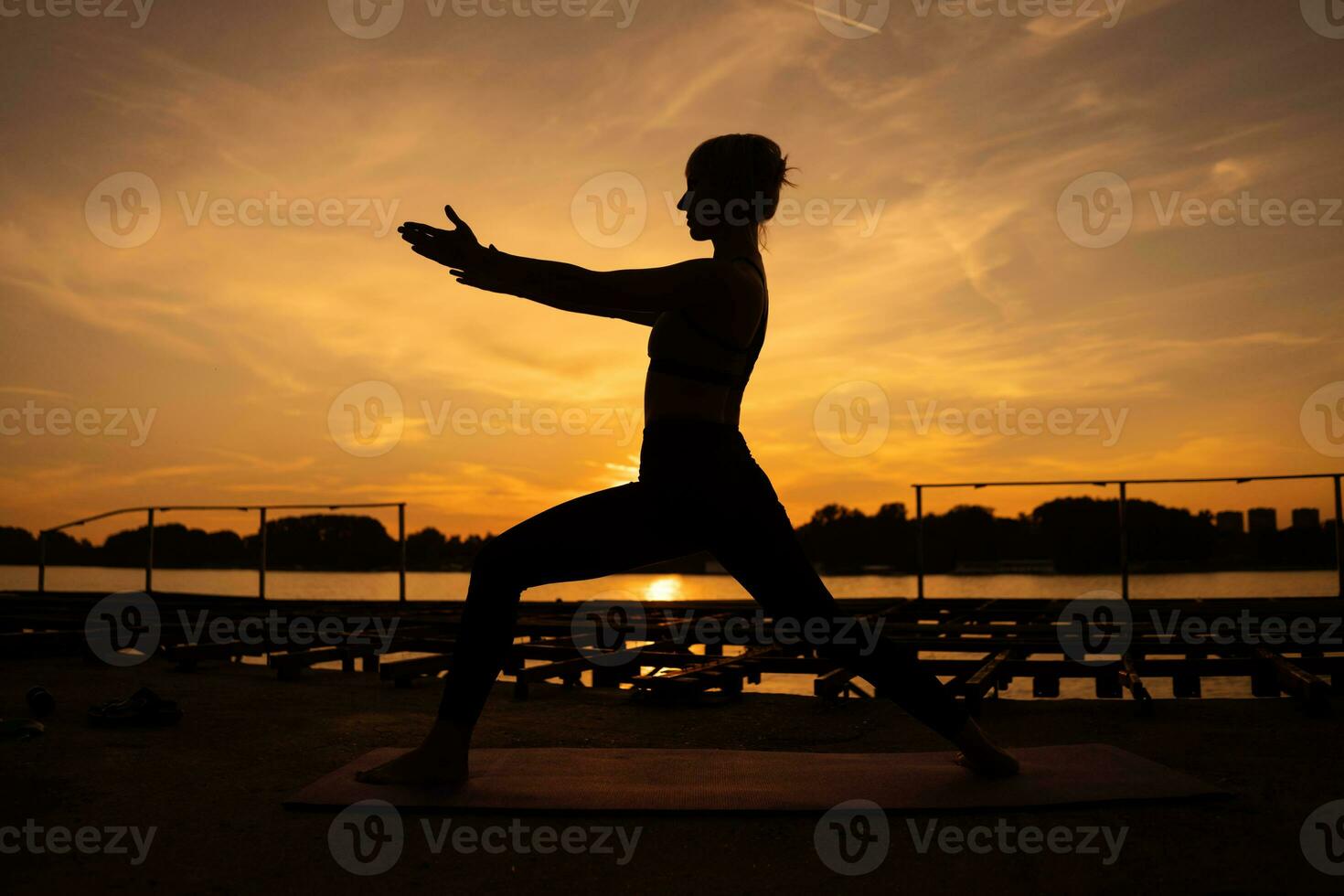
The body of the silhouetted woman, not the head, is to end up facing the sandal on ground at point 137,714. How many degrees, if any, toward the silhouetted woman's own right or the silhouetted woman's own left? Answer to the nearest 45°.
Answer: approximately 45° to the silhouetted woman's own right

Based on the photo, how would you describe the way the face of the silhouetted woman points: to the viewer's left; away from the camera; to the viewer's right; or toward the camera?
to the viewer's left

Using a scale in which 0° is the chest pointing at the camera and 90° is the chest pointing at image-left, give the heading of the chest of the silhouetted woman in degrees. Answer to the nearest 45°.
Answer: approximately 90°

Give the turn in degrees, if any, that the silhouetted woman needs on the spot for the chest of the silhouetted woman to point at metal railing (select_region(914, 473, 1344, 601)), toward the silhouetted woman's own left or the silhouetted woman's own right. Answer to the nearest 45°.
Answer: approximately 135° to the silhouetted woman's own right
